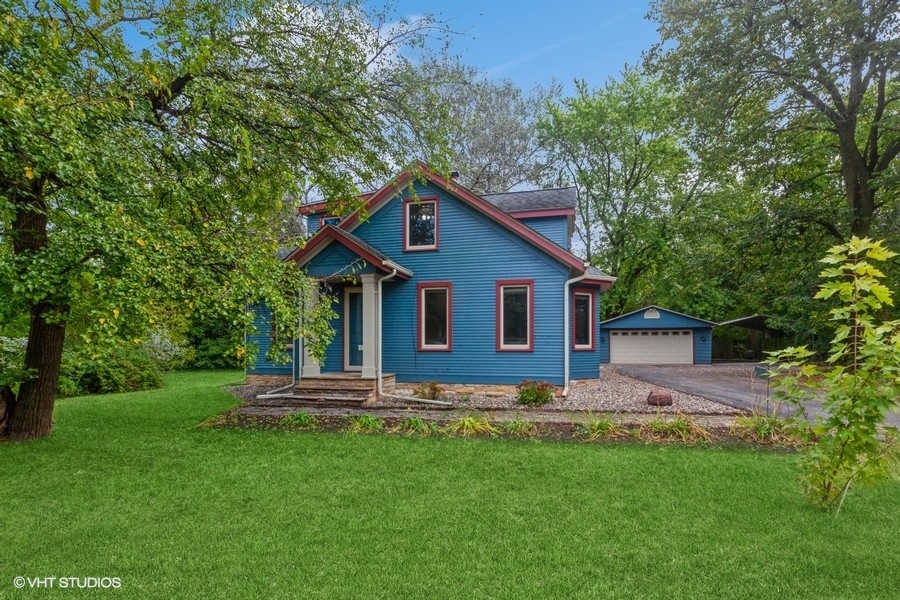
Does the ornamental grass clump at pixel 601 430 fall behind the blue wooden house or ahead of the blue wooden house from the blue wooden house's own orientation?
ahead

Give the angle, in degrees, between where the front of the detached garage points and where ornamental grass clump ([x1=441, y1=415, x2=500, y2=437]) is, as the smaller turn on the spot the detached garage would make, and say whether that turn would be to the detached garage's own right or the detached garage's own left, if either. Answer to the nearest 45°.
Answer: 0° — it already faces it

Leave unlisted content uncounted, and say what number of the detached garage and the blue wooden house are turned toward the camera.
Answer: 2

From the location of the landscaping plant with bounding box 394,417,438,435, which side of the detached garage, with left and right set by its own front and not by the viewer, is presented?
front

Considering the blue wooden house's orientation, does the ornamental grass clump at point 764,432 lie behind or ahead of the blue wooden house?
ahead

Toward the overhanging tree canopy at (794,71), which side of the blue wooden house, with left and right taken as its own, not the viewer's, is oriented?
left

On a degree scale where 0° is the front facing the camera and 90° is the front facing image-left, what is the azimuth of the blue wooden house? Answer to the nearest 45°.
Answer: approximately 0°

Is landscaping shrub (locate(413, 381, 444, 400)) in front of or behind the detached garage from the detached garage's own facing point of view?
in front

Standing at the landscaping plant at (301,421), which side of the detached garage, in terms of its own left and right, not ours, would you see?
front

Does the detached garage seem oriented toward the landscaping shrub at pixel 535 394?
yes
